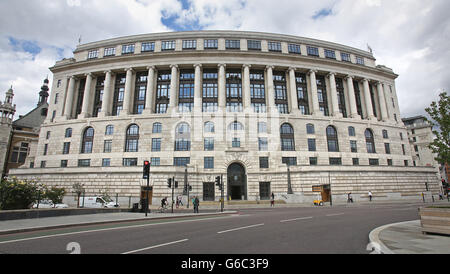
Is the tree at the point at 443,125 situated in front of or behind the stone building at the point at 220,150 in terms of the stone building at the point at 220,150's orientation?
in front

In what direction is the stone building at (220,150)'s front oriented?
toward the camera

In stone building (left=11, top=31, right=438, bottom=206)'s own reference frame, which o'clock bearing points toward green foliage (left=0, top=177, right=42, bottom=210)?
The green foliage is roughly at 1 o'clock from the stone building.

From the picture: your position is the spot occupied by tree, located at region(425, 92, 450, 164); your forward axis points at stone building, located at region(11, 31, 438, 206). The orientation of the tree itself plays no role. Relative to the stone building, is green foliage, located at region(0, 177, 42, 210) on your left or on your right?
left
